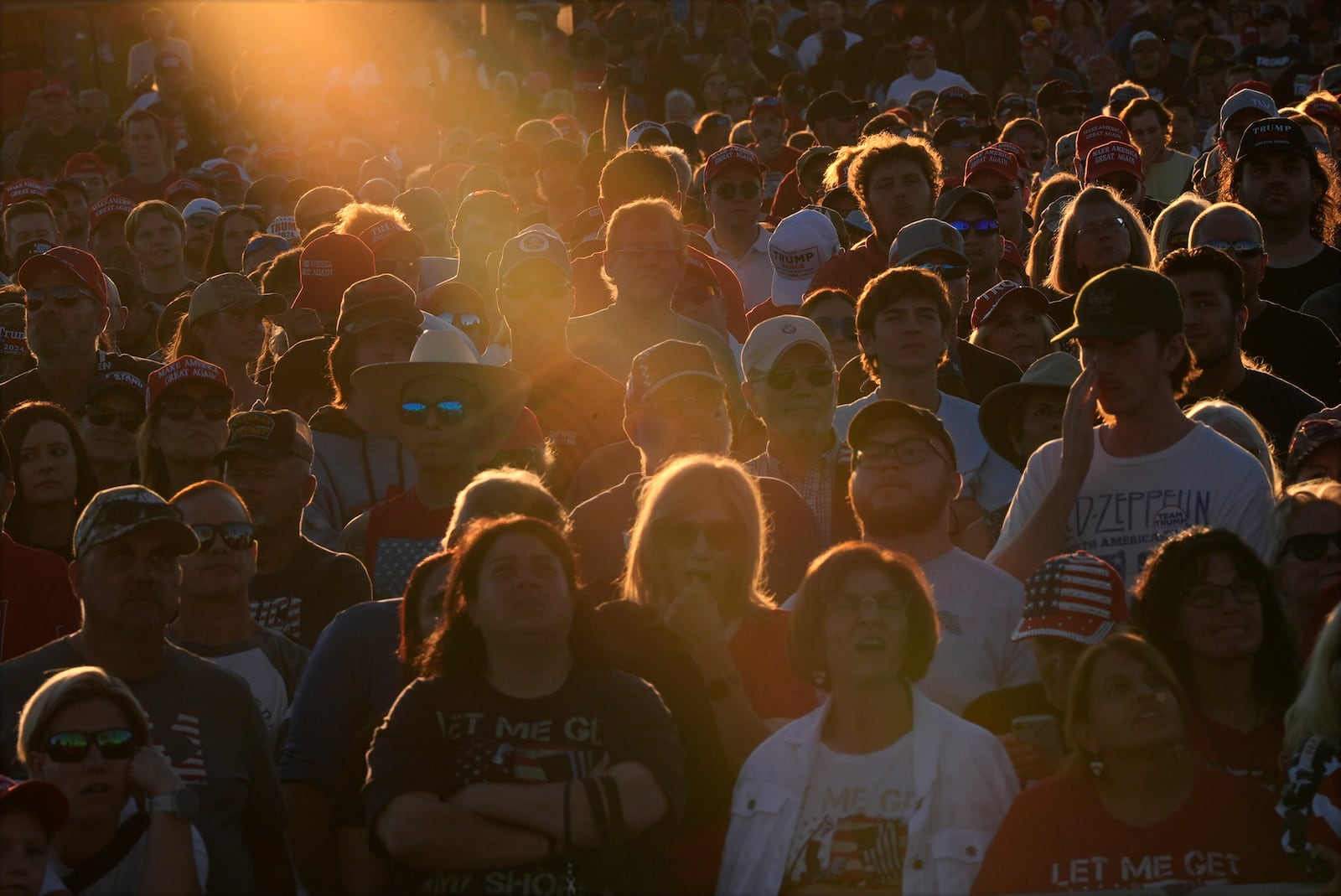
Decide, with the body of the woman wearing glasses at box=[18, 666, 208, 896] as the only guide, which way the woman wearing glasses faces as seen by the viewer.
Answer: toward the camera

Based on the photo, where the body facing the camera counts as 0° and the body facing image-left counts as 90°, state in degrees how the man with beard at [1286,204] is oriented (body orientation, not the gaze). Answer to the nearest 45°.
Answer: approximately 0°

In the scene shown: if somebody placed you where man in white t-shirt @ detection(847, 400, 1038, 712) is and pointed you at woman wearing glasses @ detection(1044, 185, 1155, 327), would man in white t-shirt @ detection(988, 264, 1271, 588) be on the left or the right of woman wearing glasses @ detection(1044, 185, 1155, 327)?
right

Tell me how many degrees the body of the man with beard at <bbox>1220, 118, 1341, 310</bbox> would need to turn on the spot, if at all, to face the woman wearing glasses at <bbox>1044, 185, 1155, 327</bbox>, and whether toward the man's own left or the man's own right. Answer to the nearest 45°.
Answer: approximately 45° to the man's own right

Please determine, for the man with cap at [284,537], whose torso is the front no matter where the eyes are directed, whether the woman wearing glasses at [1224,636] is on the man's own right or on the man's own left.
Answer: on the man's own left

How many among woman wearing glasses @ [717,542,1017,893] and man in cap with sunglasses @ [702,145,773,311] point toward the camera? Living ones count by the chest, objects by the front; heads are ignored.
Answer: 2

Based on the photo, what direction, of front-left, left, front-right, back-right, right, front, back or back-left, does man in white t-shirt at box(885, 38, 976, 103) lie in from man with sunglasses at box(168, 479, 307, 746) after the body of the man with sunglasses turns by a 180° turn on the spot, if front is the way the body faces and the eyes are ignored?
front-right

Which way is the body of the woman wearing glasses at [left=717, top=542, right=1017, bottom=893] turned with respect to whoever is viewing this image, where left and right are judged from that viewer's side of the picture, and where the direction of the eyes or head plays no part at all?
facing the viewer

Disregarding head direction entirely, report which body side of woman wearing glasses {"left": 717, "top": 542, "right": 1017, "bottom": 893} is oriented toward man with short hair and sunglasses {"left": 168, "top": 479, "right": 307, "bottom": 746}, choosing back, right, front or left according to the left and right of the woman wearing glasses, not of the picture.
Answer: right

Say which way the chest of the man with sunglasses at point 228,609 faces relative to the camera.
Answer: toward the camera
